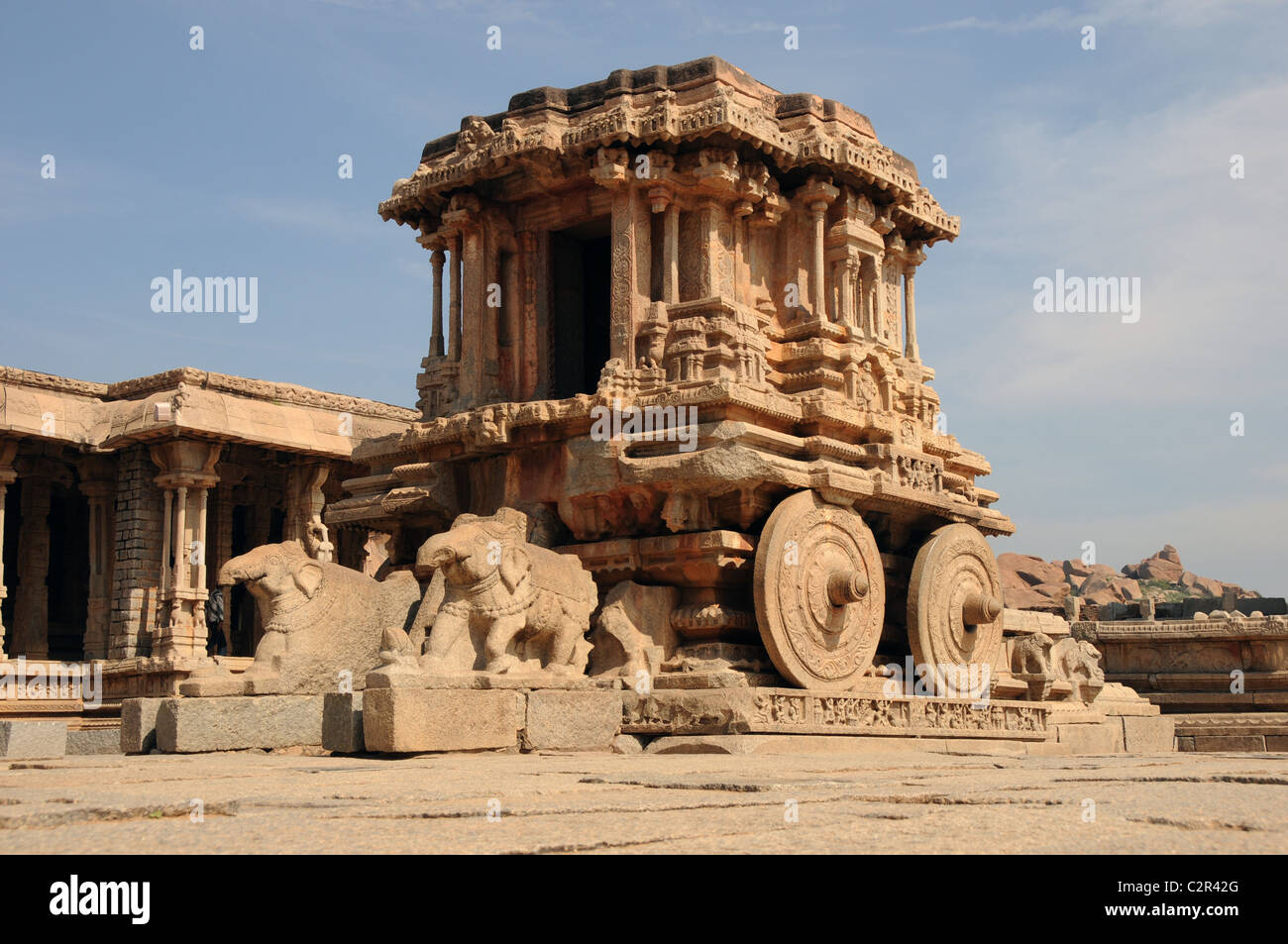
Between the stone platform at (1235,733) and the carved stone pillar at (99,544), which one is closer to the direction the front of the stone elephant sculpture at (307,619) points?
the carved stone pillar

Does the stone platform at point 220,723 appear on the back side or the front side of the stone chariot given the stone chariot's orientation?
on the front side

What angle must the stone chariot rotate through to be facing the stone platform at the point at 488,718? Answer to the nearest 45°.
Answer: approximately 45° to its left

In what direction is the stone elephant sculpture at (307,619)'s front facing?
to the viewer's left

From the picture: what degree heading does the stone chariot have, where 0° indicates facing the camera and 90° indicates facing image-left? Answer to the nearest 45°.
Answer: approximately 45°

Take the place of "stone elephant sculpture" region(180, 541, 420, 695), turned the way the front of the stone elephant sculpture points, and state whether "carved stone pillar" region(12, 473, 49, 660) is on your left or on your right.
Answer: on your right

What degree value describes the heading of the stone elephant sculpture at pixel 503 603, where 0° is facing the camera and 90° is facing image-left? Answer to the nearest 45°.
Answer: approximately 45°

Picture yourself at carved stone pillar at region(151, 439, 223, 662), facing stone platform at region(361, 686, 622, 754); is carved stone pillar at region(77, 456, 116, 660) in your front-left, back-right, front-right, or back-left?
back-right

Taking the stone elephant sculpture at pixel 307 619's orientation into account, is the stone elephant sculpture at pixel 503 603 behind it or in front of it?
behind

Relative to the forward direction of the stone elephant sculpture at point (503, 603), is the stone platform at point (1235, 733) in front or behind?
behind

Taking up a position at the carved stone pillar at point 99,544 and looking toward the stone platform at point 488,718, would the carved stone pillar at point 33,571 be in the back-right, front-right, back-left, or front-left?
back-right
